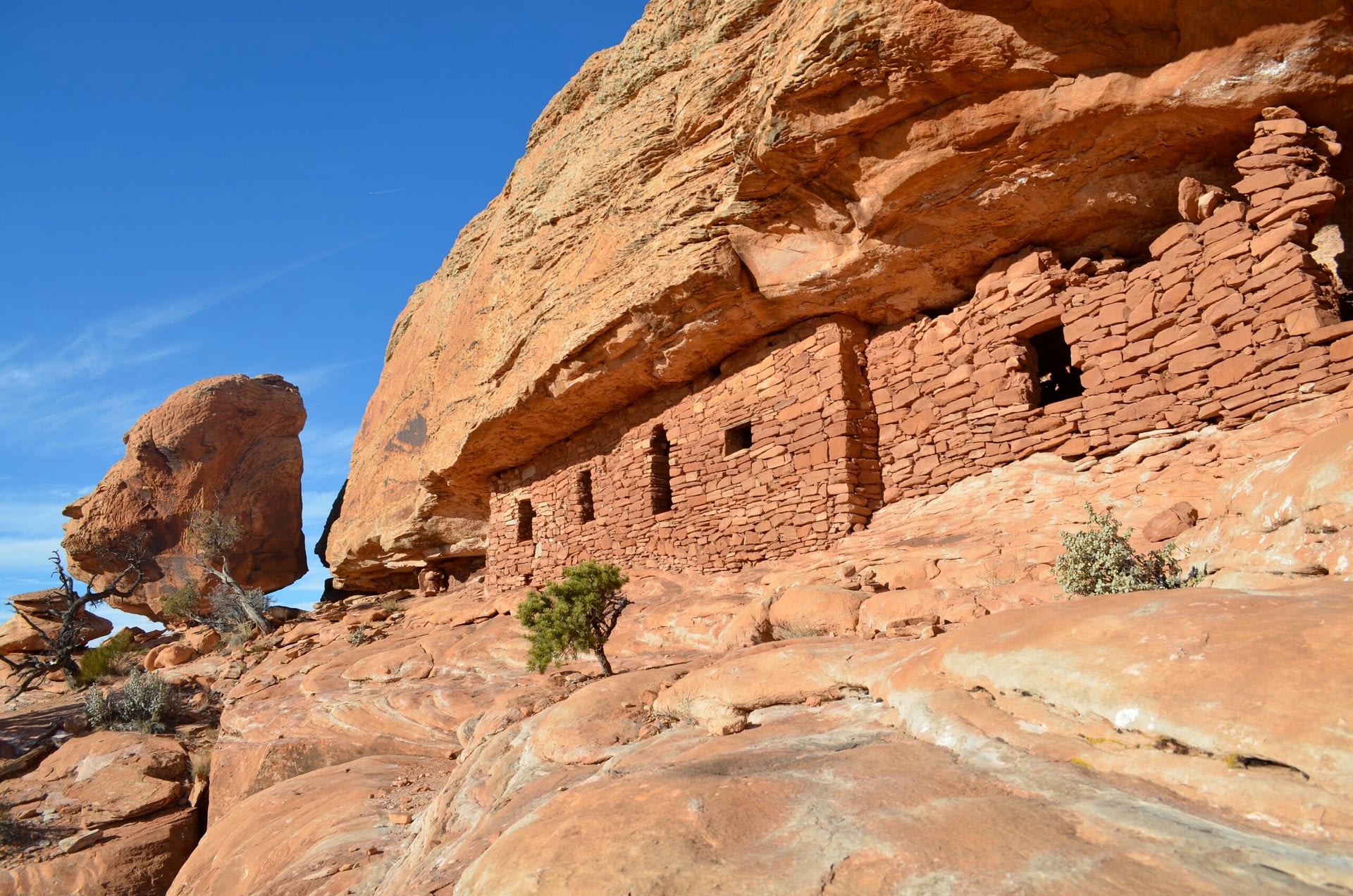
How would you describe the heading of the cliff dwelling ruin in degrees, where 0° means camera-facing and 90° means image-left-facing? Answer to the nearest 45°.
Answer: approximately 45°

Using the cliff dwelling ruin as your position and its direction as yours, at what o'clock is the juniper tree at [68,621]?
The juniper tree is roughly at 2 o'clock from the cliff dwelling ruin.

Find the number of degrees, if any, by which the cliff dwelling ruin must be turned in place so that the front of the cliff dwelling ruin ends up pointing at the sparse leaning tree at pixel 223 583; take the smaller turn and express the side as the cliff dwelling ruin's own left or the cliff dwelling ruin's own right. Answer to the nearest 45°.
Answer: approximately 90° to the cliff dwelling ruin's own right

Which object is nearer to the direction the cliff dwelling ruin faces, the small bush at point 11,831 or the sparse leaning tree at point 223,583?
the small bush

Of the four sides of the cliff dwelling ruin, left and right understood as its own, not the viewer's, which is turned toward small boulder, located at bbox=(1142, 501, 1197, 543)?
left

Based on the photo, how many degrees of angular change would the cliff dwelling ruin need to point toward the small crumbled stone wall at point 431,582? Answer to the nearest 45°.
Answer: approximately 90° to its right

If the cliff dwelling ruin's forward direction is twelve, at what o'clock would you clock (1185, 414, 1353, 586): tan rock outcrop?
The tan rock outcrop is roughly at 10 o'clock from the cliff dwelling ruin.

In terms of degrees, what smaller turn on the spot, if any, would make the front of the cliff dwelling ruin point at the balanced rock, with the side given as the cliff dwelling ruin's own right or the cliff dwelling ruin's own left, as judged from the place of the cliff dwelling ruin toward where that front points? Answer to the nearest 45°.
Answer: approximately 90° to the cliff dwelling ruin's own right

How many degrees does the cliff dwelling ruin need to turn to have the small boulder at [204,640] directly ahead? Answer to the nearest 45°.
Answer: approximately 45° to its right

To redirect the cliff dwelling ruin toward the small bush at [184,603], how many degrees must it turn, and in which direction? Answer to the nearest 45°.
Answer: approximately 90° to its right

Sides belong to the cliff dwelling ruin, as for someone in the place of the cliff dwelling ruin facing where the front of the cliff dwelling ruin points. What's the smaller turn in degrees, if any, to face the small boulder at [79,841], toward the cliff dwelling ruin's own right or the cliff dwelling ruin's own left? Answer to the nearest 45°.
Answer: approximately 45° to the cliff dwelling ruin's own right
